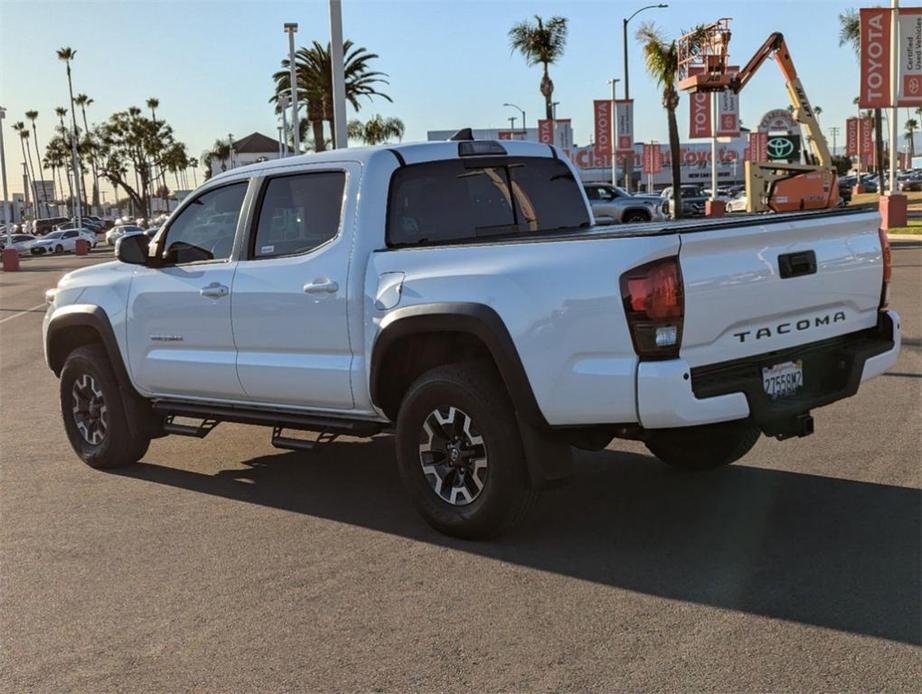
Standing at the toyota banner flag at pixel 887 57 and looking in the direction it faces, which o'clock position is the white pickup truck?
The white pickup truck is roughly at 12 o'clock from the toyota banner flag.

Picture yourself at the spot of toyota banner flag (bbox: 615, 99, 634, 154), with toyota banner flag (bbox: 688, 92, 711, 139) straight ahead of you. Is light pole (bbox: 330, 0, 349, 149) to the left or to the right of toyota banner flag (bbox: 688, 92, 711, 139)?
right

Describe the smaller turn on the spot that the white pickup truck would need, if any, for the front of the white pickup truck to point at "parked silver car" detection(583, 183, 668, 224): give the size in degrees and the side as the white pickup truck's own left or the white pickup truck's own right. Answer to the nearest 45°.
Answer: approximately 45° to the white pickup truck's own right

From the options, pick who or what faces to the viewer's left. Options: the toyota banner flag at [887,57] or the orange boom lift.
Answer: the orange boom lift

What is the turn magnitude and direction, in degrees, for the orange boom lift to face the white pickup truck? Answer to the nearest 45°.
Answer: approximately 90° to its left

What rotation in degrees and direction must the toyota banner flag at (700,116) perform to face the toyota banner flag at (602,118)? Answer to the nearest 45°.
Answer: approximately 135° to its right

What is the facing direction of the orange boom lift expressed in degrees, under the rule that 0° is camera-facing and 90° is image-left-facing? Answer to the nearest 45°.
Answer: approximately 90°

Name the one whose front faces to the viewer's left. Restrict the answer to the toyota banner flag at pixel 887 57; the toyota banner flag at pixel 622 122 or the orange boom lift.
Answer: the orange boom lift

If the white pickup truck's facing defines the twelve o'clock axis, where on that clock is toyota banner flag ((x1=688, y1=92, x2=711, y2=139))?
The toyota banner flag is roughly at 2 o'clock from the white pickup truck.
